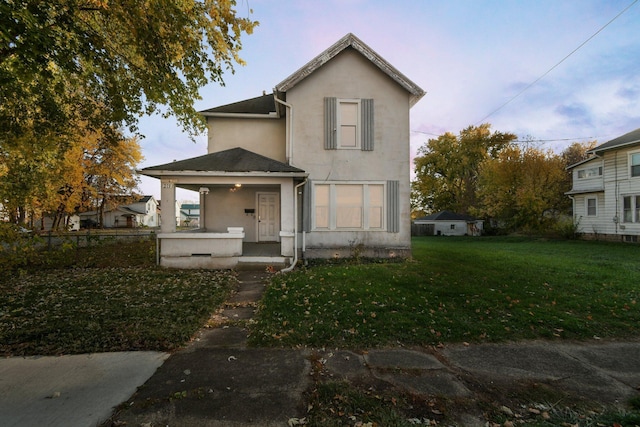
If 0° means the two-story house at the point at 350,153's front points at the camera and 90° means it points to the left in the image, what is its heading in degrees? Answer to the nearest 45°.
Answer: approximately 0°

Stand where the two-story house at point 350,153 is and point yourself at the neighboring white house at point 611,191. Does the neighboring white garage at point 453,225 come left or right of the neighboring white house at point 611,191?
left

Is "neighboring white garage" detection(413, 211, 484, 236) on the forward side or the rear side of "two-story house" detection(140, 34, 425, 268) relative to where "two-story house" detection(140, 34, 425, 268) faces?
on the rear side

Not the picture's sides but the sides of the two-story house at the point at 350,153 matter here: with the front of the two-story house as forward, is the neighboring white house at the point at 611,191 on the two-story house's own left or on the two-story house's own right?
on the two-story house's own left

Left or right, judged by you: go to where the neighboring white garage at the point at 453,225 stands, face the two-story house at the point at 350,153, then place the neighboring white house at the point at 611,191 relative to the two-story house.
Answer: left
